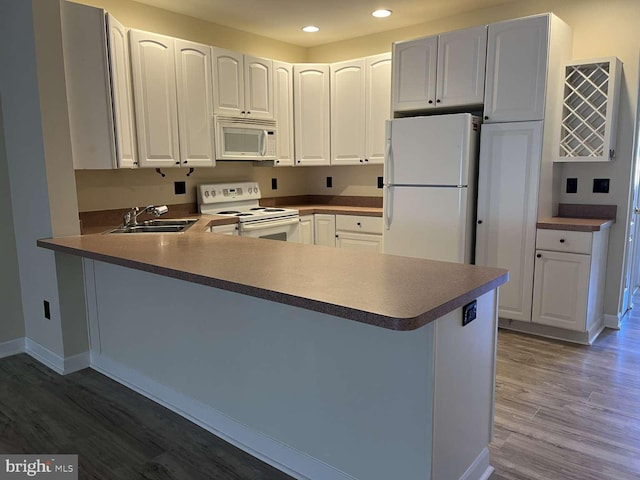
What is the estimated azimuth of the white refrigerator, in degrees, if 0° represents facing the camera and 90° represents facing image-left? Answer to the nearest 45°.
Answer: approximately 45°

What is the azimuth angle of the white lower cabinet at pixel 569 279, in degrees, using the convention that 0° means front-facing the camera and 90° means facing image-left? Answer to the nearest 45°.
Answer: approximately 45°

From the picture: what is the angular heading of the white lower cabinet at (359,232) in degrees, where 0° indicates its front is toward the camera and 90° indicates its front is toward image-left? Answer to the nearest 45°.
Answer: approximately 45°

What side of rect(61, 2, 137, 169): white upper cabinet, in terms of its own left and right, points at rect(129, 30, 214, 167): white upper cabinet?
left
